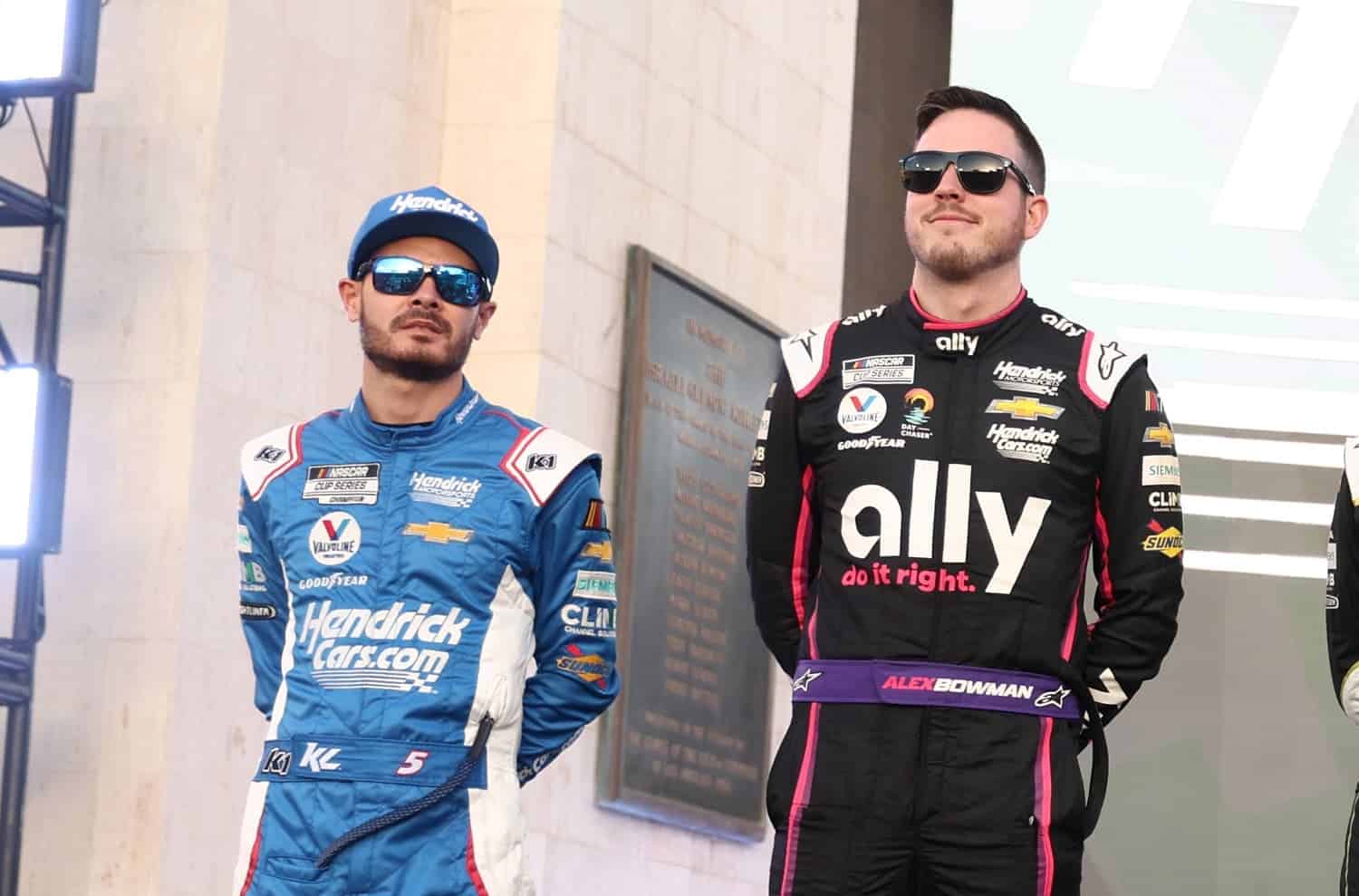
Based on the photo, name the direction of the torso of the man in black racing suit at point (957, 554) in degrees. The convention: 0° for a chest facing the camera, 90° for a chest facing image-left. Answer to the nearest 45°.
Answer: approximately 0°

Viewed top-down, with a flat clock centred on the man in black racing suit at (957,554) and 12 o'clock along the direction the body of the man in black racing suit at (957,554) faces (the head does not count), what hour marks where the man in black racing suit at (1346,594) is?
the man in black racing suit at (1346,594) is roughly at 8 o'clock from the man in black racing suit at (957,554).

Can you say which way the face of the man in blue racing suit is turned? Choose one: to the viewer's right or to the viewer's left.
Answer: to the viewer's right

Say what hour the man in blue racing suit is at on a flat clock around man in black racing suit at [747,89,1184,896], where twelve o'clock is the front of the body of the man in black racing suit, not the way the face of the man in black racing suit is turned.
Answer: The man in blue racing suit is roughly at 3 o'clock from the man in black racing suit.

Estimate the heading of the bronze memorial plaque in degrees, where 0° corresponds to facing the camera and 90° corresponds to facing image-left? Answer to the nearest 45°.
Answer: approximately 315°

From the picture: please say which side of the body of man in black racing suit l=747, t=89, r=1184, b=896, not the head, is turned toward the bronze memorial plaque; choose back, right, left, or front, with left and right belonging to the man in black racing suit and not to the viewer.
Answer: back

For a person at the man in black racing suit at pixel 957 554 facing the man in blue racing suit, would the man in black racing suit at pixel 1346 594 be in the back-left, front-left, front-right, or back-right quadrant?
back-right
